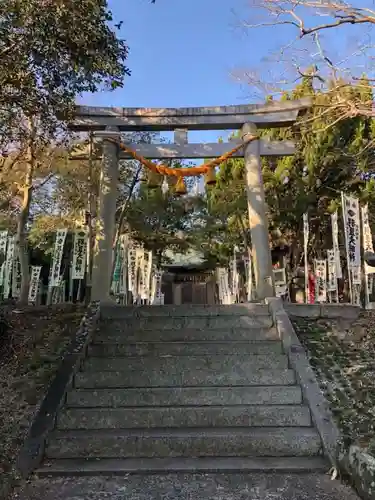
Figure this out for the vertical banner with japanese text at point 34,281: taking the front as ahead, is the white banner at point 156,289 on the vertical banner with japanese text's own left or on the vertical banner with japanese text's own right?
on the vertical banner with japanese text's own left

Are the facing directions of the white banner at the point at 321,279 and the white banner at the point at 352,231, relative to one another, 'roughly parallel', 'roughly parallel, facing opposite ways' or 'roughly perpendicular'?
roughly parallel

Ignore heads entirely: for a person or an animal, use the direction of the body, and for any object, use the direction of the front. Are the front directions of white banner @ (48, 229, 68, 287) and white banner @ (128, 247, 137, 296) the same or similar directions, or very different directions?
same or similar directions

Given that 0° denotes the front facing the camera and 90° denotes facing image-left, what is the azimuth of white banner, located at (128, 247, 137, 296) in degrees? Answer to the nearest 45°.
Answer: approximately 0°

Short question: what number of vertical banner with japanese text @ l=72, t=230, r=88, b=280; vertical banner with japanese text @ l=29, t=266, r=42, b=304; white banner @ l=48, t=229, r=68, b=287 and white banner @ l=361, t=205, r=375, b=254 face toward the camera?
4

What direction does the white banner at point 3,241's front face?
toward the camera

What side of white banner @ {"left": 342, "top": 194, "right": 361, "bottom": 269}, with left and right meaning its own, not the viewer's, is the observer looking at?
front

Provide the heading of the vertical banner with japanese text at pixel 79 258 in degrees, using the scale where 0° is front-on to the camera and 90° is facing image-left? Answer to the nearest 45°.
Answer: approximately 0°

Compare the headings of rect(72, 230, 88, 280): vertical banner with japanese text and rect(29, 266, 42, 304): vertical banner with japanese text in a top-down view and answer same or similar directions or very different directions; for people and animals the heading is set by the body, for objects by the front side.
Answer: same or similar directions
